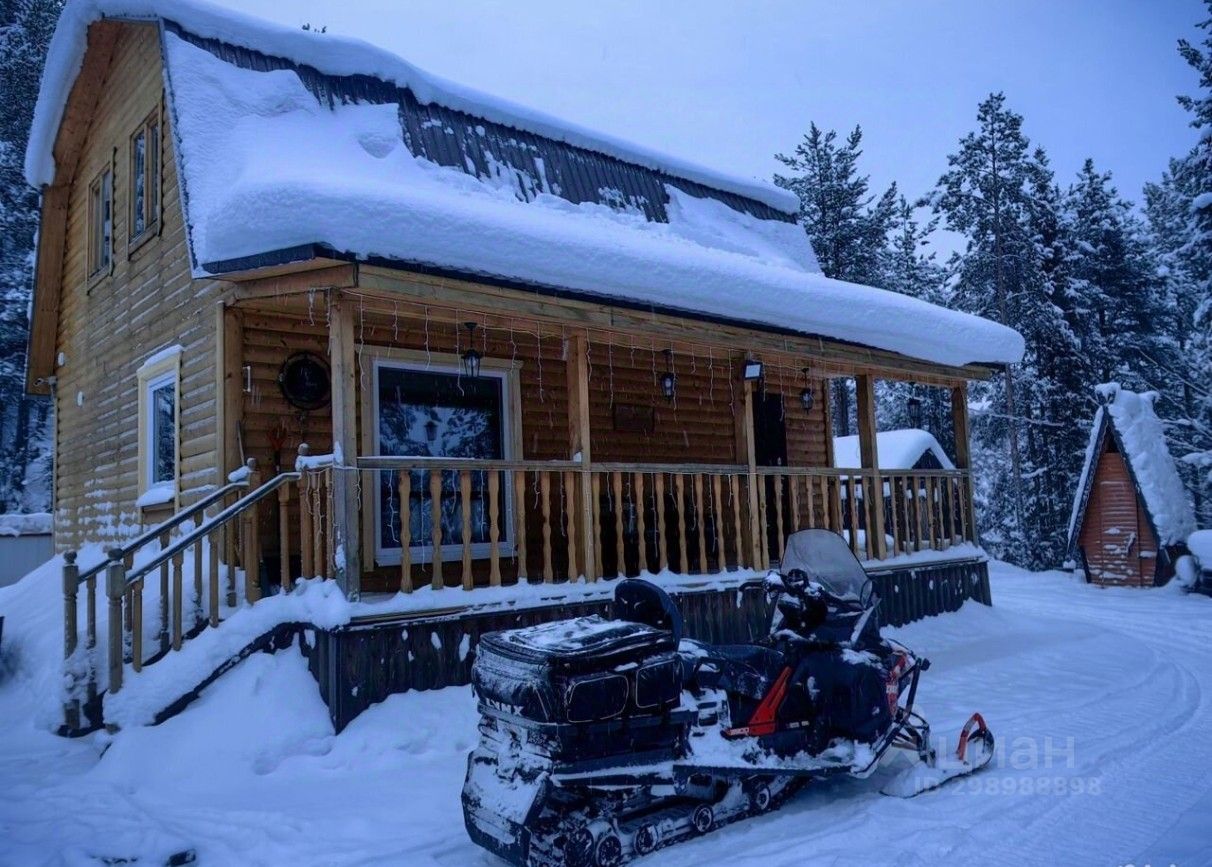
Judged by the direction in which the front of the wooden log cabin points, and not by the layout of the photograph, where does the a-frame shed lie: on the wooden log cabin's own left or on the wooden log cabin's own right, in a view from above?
on the wooden log cabin's own left

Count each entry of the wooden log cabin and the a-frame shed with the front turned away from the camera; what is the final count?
0

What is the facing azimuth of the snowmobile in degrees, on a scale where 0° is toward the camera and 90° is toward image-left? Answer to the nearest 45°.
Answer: approximately 225°

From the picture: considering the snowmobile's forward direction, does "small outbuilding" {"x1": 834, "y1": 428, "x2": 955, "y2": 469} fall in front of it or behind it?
in front

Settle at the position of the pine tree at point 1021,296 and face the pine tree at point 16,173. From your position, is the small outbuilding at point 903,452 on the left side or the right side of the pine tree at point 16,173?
left

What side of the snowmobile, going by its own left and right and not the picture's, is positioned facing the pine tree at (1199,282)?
front

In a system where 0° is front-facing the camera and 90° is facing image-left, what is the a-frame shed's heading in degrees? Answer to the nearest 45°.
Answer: approximately 45°

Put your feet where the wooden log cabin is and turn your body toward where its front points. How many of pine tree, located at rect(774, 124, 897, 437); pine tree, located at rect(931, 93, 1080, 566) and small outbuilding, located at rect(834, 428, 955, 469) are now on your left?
3

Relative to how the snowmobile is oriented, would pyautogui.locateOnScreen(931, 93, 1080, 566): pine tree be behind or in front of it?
in front

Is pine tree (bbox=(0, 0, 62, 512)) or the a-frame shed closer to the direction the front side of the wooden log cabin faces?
the a-frame shed

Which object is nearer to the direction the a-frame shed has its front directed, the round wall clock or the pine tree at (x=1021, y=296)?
the round wall clock

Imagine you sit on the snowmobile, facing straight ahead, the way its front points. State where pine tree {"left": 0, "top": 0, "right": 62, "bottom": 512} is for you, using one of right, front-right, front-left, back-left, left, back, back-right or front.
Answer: left

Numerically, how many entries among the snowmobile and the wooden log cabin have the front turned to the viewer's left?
0
